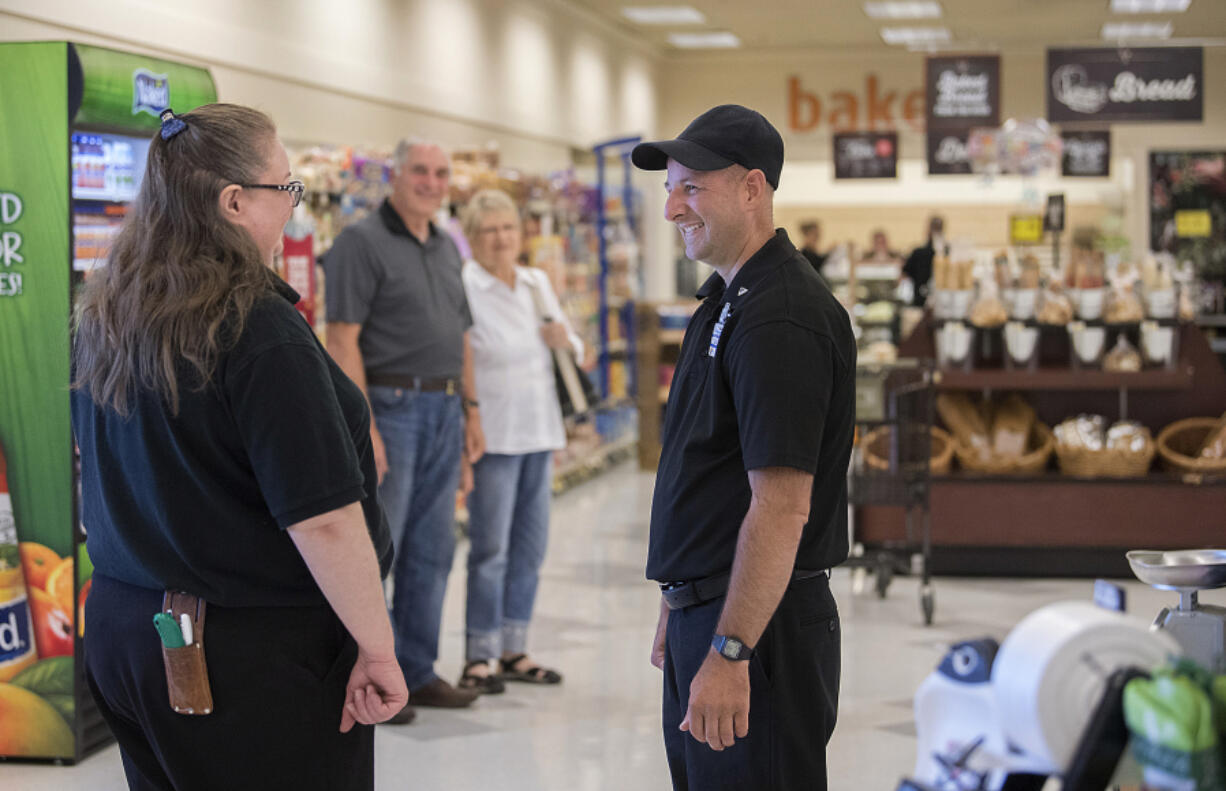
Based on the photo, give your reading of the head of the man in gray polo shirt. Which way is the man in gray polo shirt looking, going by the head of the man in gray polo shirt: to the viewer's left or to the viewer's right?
to the viewer's right

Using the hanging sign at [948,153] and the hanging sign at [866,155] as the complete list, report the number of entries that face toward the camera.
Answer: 2

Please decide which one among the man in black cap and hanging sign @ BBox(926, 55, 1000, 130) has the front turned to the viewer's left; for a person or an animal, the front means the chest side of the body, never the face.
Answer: the man in black cap

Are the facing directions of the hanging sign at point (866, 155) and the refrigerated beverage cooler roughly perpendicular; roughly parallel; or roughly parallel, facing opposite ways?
roughly perpendicular

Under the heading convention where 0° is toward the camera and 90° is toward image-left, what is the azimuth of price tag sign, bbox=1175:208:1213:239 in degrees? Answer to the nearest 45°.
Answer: approximately 0°

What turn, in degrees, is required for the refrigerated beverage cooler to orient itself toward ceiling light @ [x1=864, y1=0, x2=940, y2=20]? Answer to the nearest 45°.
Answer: approximately 90° to its left

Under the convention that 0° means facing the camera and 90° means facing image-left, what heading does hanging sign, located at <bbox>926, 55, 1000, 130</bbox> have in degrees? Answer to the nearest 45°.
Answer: approximately 0°

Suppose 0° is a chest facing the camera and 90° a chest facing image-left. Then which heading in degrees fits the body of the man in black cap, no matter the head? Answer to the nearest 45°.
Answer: approximately 90°
